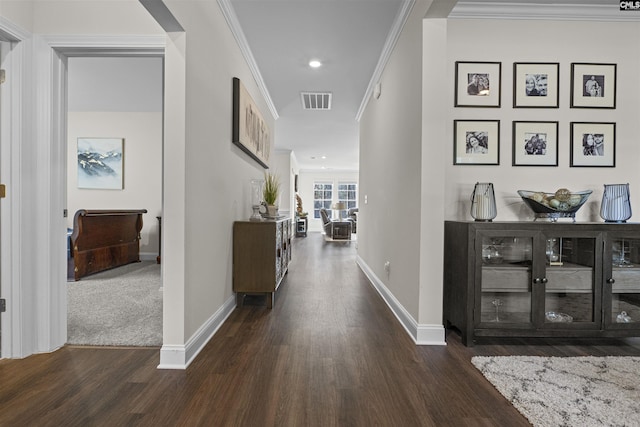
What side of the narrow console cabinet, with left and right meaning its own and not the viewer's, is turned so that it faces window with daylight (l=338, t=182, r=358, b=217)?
left

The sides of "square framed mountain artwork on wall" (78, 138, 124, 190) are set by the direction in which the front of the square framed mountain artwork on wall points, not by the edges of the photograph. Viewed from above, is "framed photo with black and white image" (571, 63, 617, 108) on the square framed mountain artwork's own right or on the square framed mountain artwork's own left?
on the square framed mountain artwork's own left

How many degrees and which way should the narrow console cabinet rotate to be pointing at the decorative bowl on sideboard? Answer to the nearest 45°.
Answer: approximately 45° to its right

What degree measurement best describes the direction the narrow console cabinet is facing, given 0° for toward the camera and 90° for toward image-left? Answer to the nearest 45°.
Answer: approximately 270°

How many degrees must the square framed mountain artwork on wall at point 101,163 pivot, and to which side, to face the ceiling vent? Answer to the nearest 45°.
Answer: approximately 90° to its left

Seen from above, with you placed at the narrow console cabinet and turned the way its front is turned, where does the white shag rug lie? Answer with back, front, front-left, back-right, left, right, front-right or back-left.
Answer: front-right

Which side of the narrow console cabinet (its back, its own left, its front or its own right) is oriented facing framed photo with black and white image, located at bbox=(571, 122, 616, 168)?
front

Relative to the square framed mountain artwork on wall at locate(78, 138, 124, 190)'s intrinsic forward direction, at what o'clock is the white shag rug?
The white shag rug is roughly at 10 o'clock from the square framed mountain artwork on wall.

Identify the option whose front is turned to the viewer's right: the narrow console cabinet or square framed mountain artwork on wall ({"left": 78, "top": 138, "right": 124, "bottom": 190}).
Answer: the narrow console cabinet

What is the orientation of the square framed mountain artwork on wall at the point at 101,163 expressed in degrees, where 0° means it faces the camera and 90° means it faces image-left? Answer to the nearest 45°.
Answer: approximately 45°

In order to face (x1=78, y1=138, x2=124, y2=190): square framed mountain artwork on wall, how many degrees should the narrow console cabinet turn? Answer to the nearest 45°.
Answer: approximately 135° to its left

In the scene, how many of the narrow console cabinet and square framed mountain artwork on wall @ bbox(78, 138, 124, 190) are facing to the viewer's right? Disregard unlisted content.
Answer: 1
